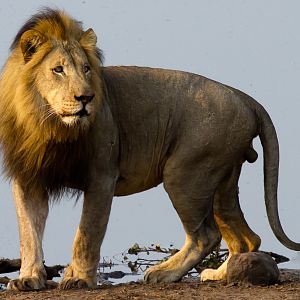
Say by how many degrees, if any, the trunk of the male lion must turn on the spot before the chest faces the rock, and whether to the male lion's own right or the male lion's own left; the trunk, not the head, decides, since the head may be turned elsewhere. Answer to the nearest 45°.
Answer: approximately 135° to the male lion's own left

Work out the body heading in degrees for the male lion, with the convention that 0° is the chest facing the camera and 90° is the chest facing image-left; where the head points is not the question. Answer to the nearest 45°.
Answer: approximately 45°
